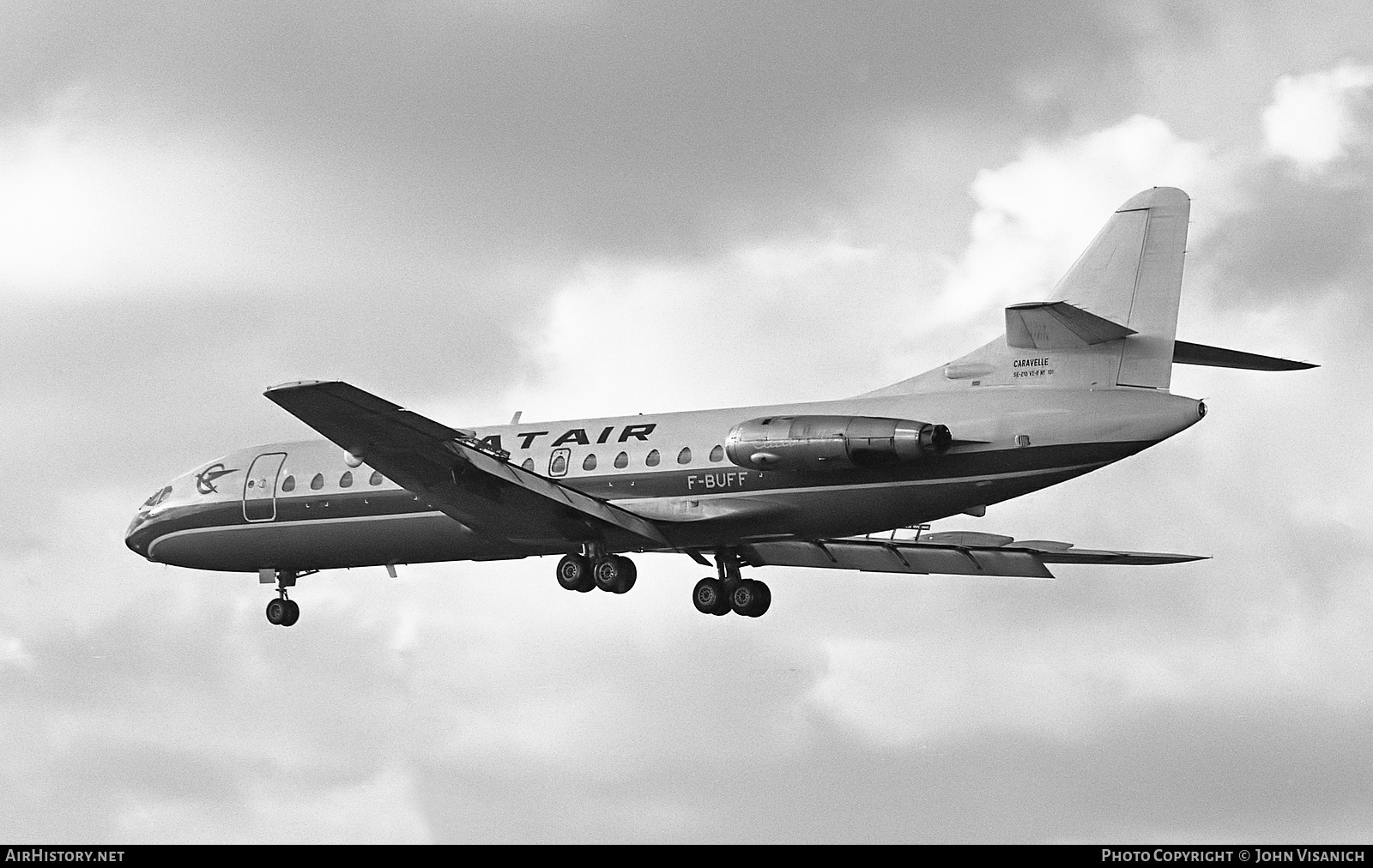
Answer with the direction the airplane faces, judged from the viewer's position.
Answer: facing away from the viewer and to the left of the viewer
